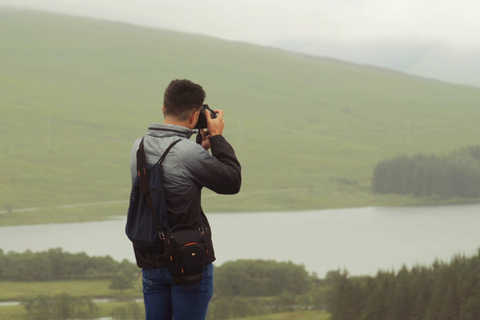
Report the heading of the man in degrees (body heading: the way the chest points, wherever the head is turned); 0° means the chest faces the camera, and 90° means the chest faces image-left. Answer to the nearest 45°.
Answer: approximately 225°

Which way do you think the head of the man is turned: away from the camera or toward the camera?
away from the camera
